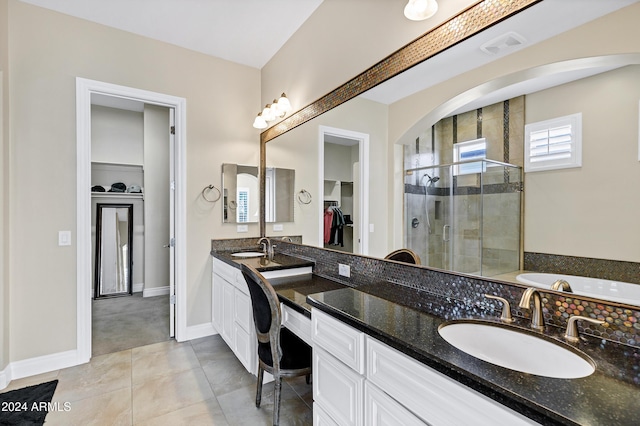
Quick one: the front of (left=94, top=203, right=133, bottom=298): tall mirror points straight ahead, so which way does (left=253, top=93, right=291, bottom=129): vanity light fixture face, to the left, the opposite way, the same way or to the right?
to the right

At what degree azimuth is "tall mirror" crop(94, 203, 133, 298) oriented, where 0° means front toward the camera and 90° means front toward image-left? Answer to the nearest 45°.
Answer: approximately 0°

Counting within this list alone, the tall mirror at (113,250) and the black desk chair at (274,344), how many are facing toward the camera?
1

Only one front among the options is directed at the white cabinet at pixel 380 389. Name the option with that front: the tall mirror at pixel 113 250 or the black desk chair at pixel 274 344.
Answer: the tall mirror

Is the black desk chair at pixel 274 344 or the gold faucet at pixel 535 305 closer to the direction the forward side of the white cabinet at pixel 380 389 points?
the black desk chair

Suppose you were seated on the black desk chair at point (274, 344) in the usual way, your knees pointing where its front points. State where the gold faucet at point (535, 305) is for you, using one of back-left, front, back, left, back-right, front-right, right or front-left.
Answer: right

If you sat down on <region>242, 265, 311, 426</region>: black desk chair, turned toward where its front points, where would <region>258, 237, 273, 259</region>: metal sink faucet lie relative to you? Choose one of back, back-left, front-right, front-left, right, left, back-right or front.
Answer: front-left

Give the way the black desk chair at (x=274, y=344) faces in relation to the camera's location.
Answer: facing away from the viewer and to the right of the viewer

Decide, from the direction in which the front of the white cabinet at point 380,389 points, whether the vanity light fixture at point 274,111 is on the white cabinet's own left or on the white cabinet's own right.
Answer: on the white cabinet's own right

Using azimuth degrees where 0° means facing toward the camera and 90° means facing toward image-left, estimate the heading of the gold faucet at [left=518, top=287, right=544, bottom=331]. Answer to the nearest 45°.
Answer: approximately 45°
